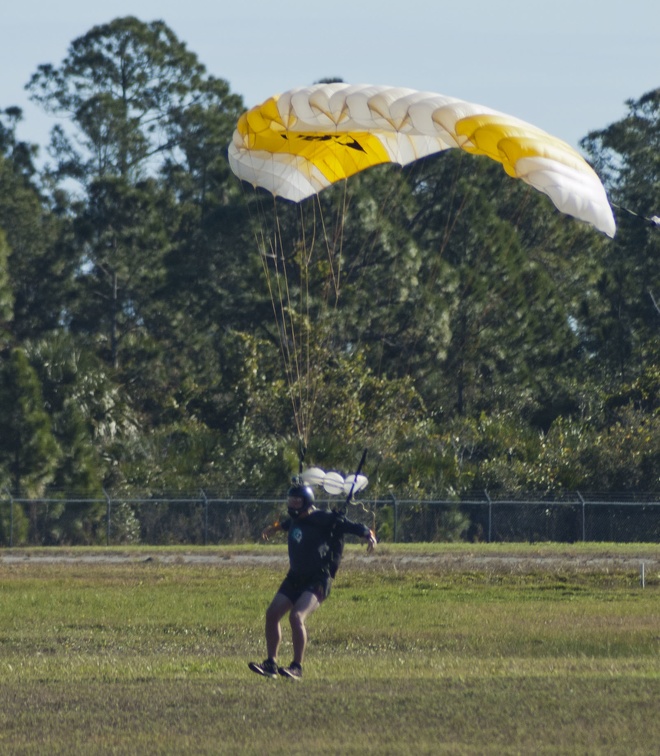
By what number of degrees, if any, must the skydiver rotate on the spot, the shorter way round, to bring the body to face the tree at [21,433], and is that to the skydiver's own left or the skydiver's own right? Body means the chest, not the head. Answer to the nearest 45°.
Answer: approximately 135° to the skydiver's own right

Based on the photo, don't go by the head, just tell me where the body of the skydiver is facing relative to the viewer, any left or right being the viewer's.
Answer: facing the viewer and to the left of the viewer

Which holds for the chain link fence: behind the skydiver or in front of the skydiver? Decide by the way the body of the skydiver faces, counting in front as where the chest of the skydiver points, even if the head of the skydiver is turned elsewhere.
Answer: behind

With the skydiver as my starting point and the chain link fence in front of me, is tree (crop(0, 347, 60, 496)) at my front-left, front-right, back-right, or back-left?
front-left

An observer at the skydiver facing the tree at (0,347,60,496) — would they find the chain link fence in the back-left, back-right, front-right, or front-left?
front-right
